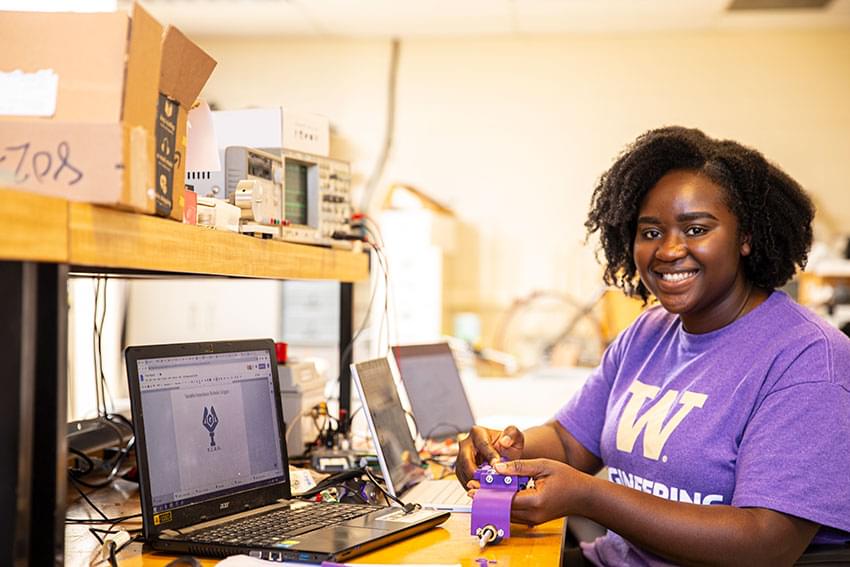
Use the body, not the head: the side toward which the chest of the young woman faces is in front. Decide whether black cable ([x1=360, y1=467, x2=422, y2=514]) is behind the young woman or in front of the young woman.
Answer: in front

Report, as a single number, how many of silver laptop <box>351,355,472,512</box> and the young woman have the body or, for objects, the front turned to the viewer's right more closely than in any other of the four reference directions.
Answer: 1

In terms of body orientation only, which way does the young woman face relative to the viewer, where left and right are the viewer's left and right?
facing the viewer and to the left of the viewer

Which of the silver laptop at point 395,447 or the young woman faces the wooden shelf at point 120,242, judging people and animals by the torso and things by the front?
the young woman

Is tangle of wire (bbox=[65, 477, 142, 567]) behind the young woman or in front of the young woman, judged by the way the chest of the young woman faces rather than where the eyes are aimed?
in front

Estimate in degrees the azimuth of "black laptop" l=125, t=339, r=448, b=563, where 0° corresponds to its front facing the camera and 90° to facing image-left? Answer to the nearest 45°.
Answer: approximately 315°

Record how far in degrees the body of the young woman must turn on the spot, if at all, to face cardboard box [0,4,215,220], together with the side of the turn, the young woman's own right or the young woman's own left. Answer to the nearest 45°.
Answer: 0° — they already face it

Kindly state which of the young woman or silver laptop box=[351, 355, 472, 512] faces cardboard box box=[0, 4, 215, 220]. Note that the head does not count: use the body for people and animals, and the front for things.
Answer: the young woman

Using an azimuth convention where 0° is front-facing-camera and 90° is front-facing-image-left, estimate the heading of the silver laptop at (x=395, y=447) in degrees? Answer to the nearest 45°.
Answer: approximately 270°
